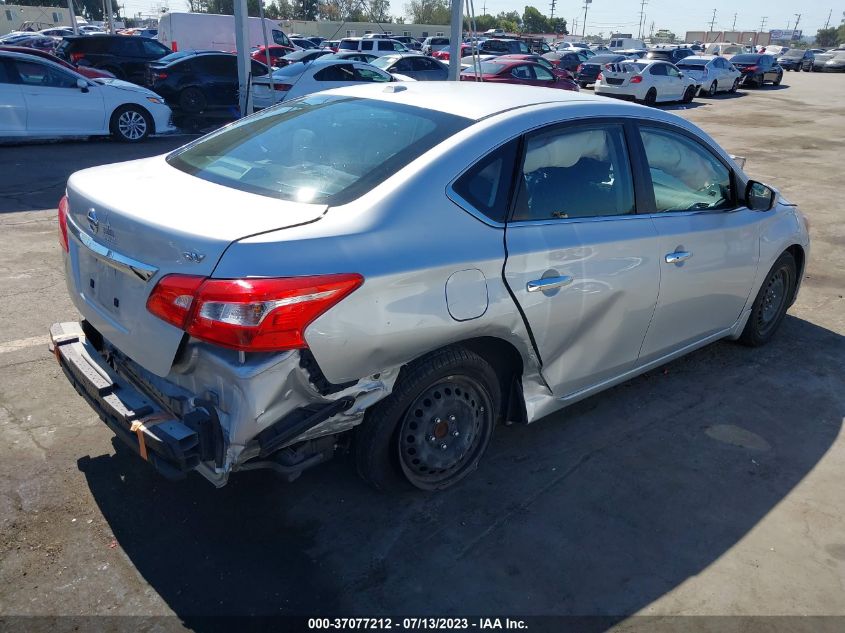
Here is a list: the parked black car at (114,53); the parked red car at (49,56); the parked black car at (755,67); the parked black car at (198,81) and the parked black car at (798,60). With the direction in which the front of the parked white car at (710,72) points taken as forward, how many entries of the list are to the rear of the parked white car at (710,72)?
3

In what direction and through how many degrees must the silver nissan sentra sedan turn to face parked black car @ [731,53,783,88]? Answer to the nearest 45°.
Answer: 0° — it already faces it

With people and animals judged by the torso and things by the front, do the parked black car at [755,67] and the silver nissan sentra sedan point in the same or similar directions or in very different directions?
same or similar directions

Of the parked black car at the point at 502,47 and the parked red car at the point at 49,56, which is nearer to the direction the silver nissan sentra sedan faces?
the parked black car

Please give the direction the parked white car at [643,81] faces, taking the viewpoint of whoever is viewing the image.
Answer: facing away from the viewer and to the right of the viewer

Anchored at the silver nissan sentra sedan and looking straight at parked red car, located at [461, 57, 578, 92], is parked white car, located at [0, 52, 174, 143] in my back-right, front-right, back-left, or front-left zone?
front-left

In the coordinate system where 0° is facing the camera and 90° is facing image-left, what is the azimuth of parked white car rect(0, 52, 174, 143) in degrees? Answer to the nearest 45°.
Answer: approximately 270°

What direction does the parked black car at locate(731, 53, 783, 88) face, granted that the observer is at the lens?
facing away from the viewer and to the right of the viewer

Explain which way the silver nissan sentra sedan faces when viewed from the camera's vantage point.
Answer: facing away from the viewer and to the right of the viewer

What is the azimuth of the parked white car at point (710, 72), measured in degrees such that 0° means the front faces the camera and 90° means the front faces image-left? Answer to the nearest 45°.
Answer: approximately 225°

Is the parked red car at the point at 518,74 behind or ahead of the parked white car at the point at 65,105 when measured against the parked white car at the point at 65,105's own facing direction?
ahead
